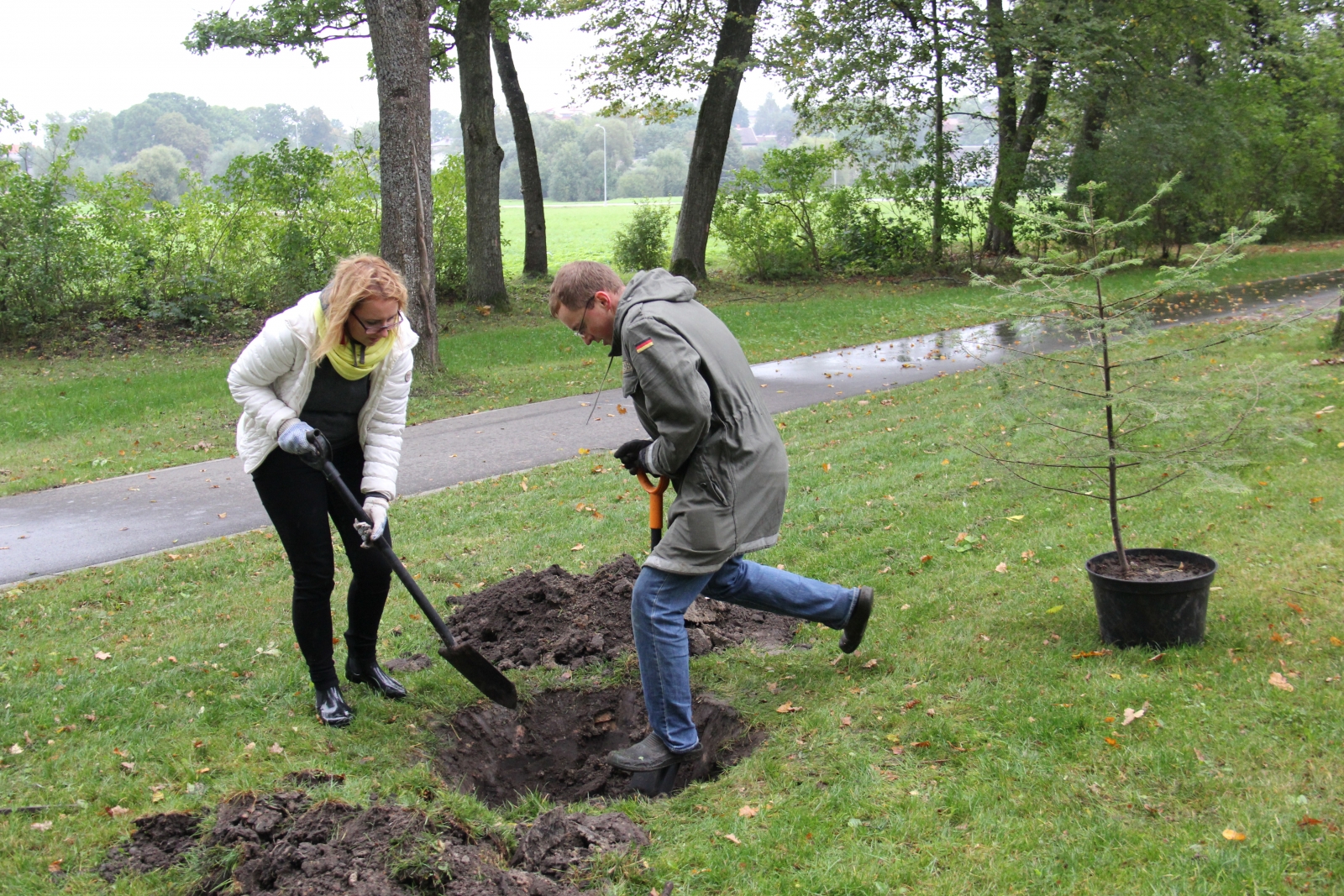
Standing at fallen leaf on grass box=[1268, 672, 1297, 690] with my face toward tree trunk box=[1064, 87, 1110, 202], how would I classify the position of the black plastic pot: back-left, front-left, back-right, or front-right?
front-left

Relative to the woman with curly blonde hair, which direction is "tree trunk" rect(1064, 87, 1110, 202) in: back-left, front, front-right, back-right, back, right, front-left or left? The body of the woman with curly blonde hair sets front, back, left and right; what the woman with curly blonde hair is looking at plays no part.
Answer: left

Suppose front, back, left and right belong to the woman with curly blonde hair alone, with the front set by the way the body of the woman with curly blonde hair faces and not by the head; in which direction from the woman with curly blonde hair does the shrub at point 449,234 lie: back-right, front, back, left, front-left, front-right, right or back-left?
back-left

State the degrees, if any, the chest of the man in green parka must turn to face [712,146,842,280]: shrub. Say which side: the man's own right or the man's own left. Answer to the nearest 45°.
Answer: approximately 90° to the man's own right

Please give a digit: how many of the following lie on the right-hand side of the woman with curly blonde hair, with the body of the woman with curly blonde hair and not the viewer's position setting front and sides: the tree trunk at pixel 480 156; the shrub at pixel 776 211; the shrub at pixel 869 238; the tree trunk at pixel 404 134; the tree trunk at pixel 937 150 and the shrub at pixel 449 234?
0

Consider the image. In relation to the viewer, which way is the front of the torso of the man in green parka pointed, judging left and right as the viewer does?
facing to the left of the viewer

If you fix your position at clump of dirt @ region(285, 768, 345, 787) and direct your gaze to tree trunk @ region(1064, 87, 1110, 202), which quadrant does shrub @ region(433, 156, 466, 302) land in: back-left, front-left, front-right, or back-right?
front-left

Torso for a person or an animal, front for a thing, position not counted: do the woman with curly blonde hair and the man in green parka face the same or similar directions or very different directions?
very different directions

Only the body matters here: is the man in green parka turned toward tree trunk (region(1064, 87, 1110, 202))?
no

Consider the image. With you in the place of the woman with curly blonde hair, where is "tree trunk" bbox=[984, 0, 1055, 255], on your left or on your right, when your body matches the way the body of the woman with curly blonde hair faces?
on your left

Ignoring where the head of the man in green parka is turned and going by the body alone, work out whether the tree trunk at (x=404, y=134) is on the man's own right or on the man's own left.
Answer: on the man's own right

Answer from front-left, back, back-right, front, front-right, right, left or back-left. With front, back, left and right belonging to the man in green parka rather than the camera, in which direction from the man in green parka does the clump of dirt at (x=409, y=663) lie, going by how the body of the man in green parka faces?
front-right

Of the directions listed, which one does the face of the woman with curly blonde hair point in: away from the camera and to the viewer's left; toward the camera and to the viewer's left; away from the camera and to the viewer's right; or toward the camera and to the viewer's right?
toward the camera and to the viewer's right

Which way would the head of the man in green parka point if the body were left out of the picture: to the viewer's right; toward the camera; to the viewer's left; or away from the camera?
to the viewer's left

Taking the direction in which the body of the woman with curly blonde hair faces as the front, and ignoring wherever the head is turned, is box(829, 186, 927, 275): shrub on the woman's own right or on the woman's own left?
on the woman's own left

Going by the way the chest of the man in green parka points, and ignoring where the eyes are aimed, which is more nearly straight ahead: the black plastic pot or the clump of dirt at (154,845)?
the clump of dirt

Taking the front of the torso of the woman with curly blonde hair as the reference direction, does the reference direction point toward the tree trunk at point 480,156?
no

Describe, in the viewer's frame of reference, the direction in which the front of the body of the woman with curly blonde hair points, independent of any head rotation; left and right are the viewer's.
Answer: facing the viewer and to the right of the viewer

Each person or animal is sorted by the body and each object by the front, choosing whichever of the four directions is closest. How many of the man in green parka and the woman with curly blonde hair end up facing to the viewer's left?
1

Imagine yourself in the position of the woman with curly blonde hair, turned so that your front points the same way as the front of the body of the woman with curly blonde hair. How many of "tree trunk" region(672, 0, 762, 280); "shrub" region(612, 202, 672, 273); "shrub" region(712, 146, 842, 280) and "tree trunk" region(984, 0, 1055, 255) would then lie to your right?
0
